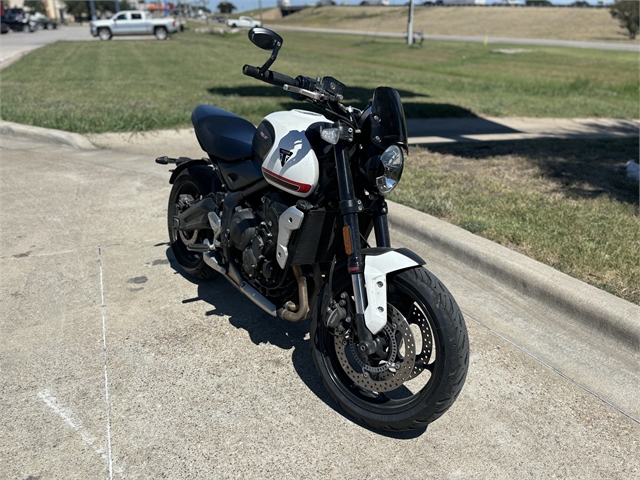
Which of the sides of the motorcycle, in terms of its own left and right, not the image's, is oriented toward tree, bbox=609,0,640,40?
left

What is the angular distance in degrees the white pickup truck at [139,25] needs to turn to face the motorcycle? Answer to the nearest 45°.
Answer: approximately 90° to its left

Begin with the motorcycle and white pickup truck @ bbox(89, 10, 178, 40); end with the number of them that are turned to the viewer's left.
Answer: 1

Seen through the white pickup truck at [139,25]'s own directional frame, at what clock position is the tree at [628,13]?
The tree is roughly at 6 o'clock from the white pickup truck.

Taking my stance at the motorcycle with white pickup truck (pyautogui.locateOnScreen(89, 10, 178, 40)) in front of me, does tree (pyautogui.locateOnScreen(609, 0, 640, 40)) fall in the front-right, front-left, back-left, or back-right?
front-right

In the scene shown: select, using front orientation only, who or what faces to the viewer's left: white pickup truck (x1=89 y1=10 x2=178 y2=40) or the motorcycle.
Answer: the white pickup truck

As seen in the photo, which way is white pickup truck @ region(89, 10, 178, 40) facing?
to the viewer's left

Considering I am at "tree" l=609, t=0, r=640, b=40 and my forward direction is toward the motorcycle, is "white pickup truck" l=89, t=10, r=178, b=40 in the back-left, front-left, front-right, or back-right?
front-right

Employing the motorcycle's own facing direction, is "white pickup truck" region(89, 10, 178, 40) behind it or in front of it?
behind
